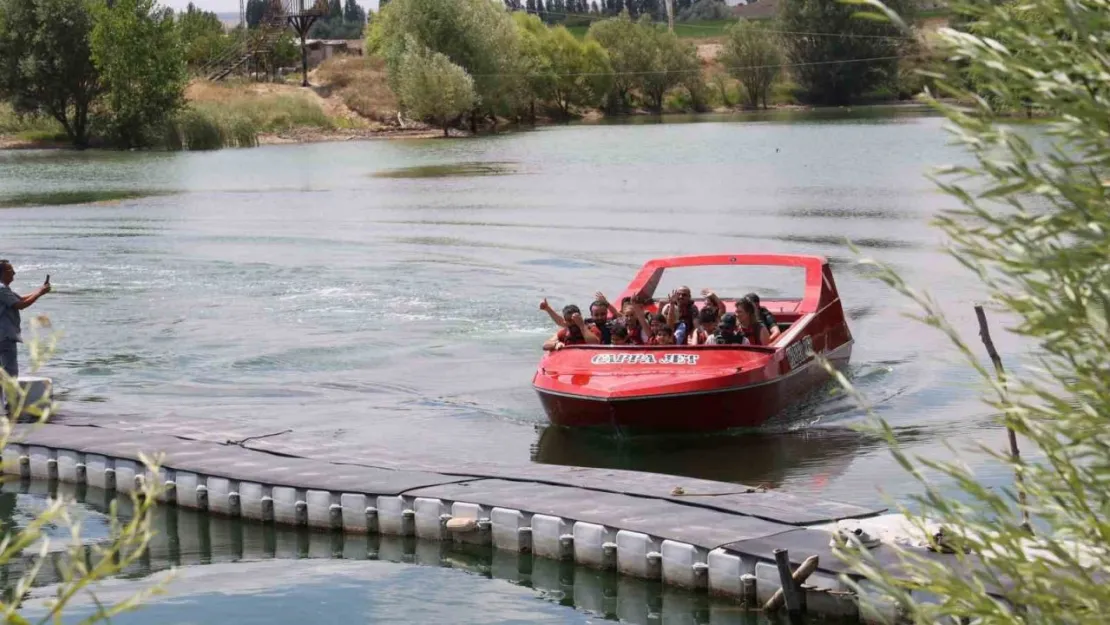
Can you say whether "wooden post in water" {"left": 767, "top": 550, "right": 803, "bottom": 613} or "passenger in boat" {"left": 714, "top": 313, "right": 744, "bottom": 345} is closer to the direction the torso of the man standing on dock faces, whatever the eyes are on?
the passenger in boat

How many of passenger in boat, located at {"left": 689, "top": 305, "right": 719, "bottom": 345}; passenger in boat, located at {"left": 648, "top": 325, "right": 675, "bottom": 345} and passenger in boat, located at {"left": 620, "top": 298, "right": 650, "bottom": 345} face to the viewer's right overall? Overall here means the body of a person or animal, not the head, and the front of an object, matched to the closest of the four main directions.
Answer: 0

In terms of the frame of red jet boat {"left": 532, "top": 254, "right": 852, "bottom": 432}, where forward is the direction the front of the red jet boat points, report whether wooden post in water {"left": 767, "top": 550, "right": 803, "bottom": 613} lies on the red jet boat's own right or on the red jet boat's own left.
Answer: on the red jet boat's own left

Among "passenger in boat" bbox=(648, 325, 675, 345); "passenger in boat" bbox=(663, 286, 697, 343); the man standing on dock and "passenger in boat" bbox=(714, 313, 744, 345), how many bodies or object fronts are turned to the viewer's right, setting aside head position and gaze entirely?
1

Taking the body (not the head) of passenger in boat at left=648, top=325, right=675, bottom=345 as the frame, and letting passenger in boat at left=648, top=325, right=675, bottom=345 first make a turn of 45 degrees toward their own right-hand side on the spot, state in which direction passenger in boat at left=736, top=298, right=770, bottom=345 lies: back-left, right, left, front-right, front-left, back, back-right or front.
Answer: back

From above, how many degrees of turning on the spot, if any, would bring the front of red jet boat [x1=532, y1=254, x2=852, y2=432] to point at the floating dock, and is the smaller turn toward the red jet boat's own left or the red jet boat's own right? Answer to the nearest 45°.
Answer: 0° — it already faces it

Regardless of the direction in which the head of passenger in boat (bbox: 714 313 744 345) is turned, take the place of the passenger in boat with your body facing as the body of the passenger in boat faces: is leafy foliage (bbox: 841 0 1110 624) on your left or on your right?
on your left

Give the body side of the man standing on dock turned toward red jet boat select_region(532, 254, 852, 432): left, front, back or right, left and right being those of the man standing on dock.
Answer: front

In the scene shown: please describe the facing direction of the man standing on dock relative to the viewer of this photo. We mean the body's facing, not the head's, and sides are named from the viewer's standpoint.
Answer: facing to the right of the viewer

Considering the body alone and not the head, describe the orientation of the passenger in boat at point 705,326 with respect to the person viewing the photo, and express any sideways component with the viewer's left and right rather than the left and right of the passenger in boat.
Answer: facing the viewer and to the left of the viewer

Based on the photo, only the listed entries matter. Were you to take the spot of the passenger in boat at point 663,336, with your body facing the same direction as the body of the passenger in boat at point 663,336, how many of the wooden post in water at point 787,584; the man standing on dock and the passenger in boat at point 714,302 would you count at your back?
1
